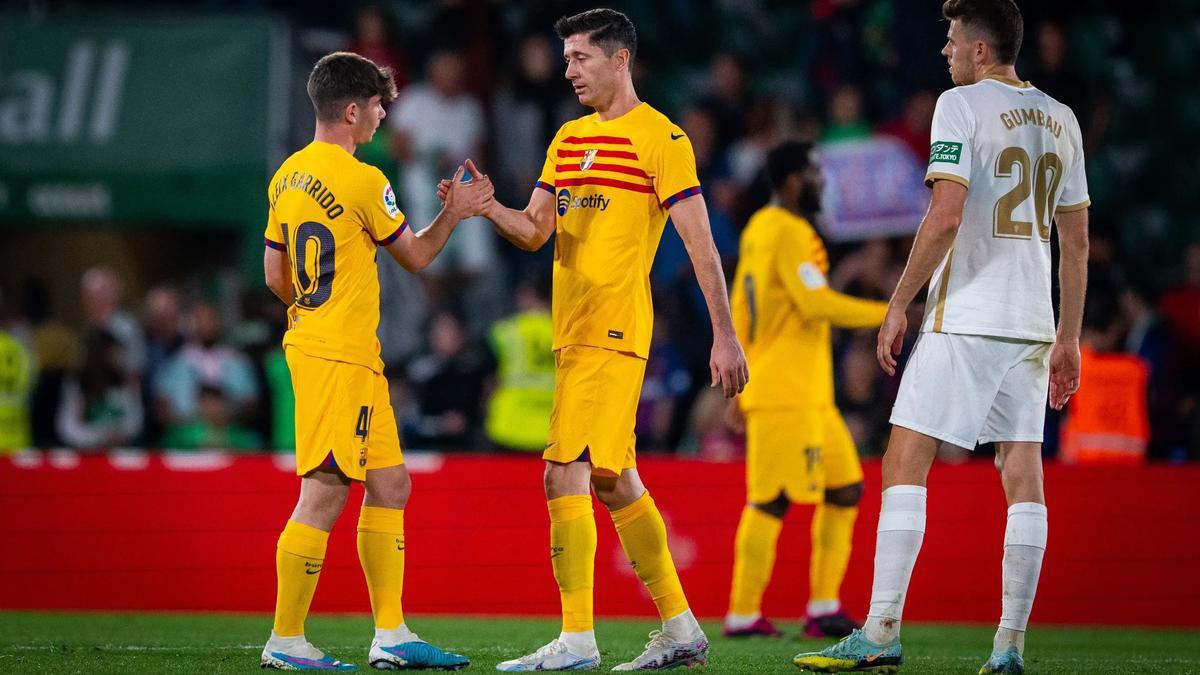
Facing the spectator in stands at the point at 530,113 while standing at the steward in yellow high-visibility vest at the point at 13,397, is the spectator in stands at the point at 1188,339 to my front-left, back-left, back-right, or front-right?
front-right

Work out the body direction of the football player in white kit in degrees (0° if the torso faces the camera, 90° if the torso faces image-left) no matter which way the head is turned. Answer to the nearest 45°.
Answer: approximately 135°

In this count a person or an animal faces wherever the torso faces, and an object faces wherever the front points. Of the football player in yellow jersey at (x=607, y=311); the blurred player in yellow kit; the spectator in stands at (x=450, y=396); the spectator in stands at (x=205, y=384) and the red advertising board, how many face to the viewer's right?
1

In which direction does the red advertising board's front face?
toward the camera

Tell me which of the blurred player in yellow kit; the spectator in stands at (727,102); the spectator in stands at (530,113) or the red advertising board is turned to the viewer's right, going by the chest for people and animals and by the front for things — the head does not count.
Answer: the blurred player in yellow kit

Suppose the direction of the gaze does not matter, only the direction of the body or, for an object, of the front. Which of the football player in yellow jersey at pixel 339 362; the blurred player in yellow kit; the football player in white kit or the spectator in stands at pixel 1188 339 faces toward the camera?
the spectator in stands

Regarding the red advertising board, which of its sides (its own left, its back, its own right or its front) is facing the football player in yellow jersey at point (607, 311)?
front

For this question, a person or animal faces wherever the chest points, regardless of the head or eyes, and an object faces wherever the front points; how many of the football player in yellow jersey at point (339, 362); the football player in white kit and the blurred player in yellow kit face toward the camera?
0

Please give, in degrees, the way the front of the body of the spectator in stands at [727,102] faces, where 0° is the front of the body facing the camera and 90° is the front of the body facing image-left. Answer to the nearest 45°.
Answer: approximately 0°

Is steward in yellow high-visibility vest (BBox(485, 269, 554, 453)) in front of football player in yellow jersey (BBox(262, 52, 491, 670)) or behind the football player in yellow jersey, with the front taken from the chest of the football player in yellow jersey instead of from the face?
in front

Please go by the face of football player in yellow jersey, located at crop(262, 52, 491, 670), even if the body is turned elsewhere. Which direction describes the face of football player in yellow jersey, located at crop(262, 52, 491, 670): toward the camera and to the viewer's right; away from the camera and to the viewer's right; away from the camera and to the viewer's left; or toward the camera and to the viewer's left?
away from the camera and to the viewer's right

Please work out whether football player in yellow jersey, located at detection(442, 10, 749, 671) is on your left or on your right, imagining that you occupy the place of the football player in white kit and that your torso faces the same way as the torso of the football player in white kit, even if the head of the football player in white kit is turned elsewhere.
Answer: on your left

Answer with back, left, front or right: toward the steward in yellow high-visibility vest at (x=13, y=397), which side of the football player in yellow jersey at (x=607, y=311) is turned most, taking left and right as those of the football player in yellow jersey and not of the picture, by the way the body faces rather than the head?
right

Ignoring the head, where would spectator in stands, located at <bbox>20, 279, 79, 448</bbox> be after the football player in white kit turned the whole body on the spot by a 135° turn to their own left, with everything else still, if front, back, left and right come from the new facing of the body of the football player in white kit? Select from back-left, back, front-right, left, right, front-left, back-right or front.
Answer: back-right

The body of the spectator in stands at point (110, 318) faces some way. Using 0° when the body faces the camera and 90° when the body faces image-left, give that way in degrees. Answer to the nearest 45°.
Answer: approximately 0°

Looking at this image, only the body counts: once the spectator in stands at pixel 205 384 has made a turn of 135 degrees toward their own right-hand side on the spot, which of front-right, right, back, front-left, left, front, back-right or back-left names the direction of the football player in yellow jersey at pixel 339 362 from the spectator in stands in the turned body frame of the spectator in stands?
back-left

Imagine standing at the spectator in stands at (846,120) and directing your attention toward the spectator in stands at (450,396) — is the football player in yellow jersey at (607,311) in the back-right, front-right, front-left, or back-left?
front-left

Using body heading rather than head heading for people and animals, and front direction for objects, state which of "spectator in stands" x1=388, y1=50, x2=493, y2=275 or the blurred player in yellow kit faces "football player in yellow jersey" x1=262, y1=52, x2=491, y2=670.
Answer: the spectator in stands
